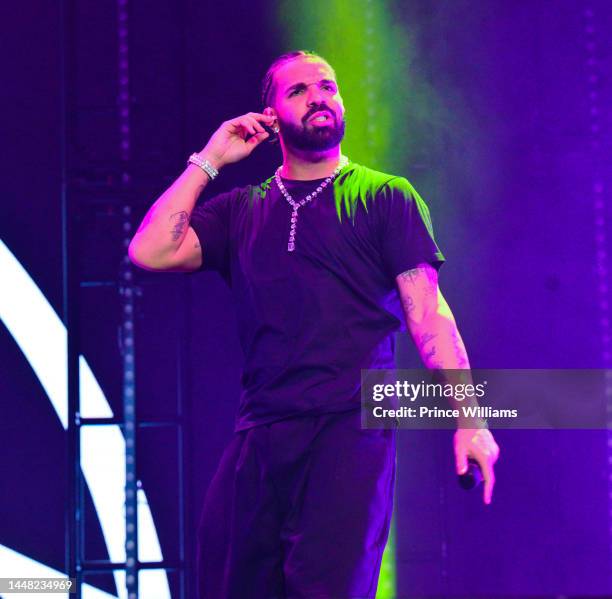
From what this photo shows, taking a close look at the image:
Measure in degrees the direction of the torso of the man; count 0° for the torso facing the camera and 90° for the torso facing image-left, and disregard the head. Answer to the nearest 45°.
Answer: approximately 0°
